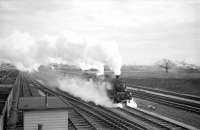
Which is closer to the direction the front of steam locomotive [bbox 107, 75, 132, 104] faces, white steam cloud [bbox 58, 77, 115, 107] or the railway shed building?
the railway shed building

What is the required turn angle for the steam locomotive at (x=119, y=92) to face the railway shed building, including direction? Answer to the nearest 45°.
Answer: approximately 90° to its right

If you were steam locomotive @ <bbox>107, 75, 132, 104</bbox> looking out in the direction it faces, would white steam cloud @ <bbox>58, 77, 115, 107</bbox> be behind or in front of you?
behind
